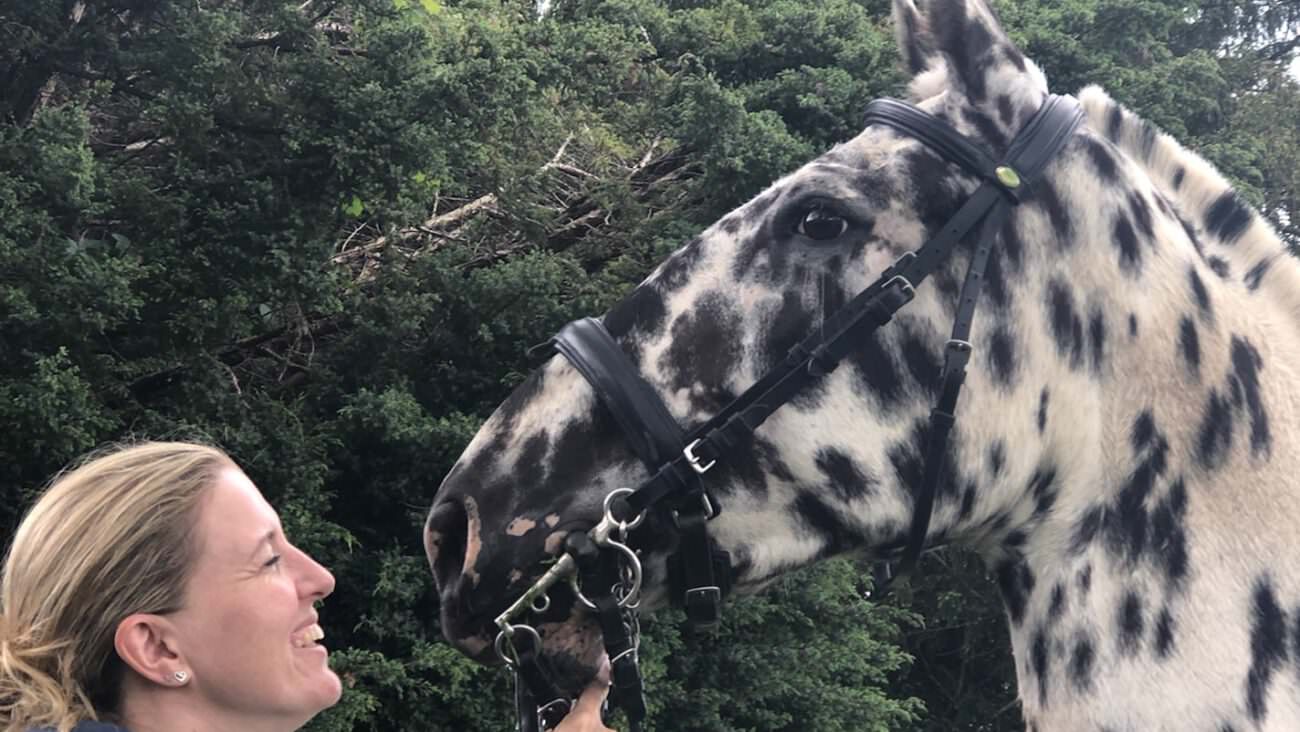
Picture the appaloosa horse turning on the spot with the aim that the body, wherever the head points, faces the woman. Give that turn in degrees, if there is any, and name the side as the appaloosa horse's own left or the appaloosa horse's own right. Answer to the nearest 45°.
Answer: approximately 45° to the appaloosa horse's own left

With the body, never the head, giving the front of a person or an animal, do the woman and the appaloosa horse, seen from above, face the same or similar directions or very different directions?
very different directions

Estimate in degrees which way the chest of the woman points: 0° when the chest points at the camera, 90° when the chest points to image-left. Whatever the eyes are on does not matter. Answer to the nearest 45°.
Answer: approximately 270°

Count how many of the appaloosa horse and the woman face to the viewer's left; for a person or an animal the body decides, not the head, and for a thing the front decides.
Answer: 1

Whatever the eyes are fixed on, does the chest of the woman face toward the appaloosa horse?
yes

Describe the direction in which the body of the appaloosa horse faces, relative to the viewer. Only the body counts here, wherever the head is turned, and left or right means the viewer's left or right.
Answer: facing to the left of the viewer

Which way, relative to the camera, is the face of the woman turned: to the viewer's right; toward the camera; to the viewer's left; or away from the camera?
to the viewer's right
